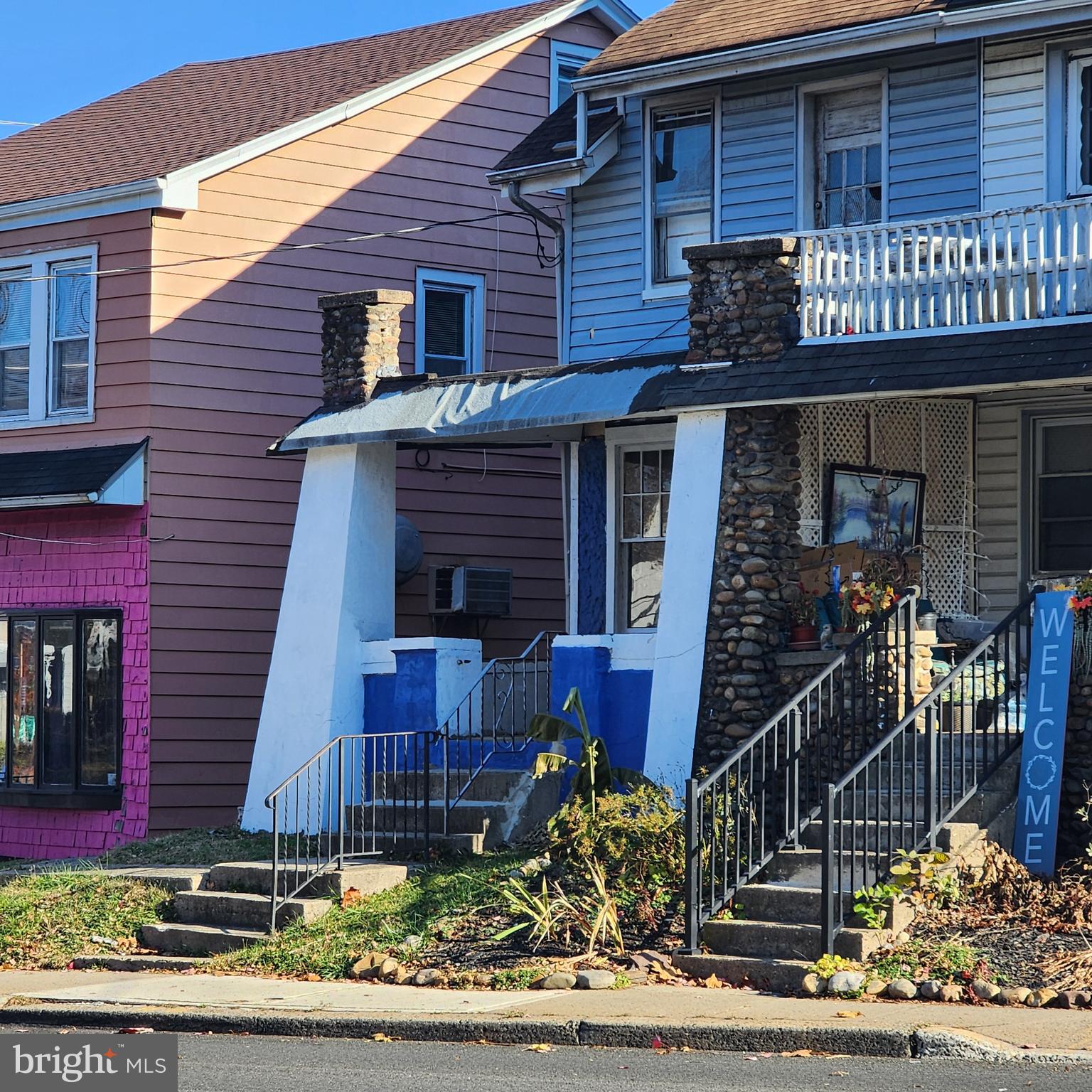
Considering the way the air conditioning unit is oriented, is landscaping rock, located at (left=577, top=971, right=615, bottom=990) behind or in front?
in front

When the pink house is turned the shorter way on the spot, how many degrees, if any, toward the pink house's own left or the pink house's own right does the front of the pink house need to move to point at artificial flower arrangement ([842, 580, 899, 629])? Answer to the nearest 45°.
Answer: approximately 90° to the pink house's own left

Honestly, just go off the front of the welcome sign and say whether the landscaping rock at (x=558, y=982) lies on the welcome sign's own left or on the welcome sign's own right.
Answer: on the welcome sign's own right

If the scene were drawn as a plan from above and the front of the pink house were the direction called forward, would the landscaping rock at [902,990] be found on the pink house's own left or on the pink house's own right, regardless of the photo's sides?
on the pink house's own left

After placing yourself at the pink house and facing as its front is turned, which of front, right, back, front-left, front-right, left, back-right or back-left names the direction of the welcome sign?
left

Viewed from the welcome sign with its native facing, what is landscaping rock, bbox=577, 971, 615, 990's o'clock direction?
The landscaping rock is roughly at 2 o'clock from the welcome sign.

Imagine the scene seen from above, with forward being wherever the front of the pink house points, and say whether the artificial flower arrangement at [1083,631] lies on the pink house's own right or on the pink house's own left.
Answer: on the pink house's own left

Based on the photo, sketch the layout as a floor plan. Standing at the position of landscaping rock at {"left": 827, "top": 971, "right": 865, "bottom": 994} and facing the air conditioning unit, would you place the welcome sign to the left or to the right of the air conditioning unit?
right

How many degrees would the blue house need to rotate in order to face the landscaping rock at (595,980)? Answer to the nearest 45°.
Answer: approximately 45° to its left

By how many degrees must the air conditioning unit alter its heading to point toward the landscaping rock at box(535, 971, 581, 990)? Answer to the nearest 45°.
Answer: approximately 45° to its right

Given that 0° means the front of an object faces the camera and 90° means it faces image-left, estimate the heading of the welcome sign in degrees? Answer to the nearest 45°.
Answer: approximately 0°

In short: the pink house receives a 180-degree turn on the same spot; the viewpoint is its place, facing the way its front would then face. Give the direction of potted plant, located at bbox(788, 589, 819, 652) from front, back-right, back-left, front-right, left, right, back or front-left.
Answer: right

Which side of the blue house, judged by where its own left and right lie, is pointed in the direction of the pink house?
right
